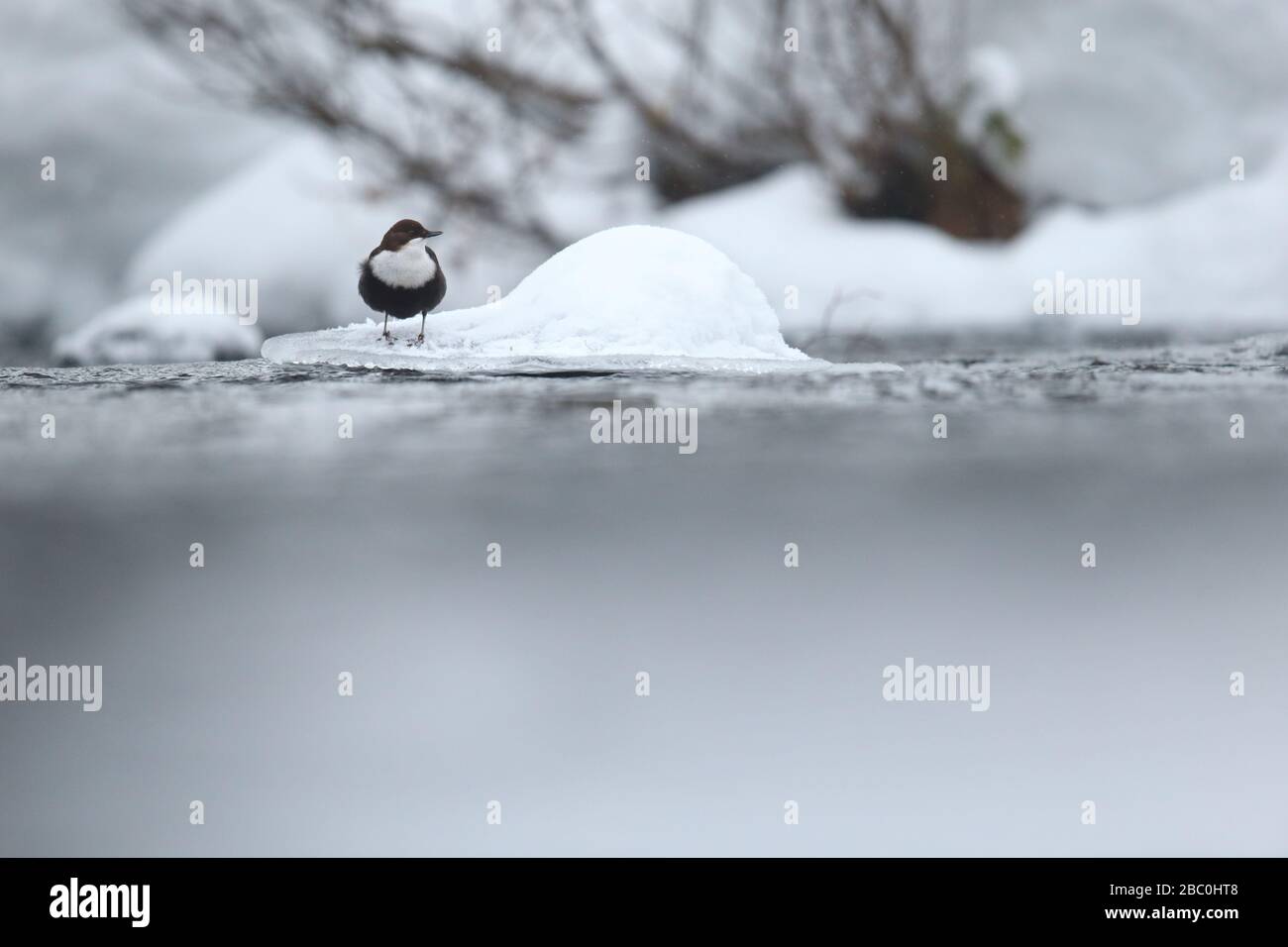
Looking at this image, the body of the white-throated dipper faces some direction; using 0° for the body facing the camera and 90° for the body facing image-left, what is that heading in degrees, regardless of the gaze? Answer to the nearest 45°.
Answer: approximately 0°
